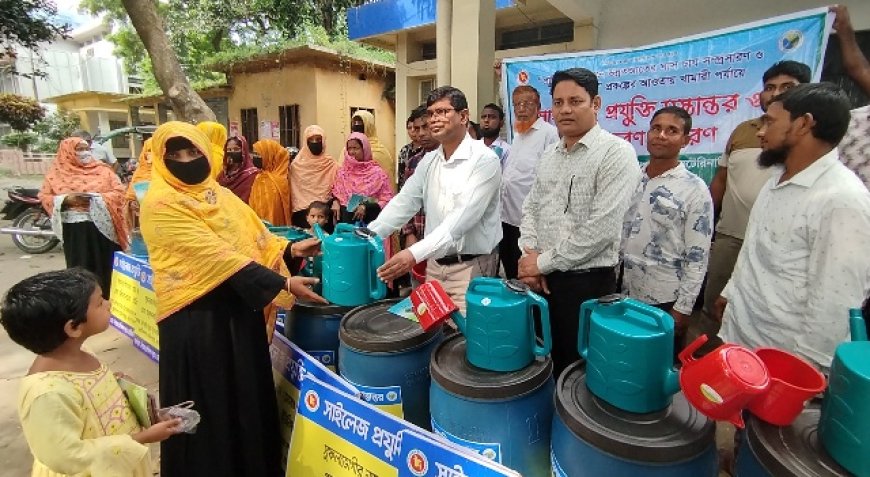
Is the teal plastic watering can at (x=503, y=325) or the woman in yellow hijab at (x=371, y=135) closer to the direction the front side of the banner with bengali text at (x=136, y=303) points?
the teal plastic watering can

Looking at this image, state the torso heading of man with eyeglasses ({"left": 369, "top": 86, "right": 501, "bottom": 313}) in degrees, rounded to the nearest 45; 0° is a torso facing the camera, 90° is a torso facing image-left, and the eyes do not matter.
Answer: approximately 45°

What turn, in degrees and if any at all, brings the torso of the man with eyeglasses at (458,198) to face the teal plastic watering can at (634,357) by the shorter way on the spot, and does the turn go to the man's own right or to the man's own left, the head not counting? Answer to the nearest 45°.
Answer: approximately 45° to the man's own left

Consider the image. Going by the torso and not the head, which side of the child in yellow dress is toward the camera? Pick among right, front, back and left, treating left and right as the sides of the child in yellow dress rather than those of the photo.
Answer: right

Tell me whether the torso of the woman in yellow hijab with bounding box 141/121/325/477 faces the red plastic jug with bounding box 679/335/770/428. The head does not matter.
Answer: yes

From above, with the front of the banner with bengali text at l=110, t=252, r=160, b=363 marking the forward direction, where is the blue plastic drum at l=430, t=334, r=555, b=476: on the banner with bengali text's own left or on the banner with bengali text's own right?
on the banner with bengali text's own left

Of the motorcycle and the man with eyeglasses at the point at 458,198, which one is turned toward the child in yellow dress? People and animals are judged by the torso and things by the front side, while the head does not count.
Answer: the man with eyeglasses

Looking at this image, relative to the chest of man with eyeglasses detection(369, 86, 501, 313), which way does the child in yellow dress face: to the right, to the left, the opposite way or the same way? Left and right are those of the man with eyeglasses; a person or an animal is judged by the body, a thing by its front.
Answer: the opposite way

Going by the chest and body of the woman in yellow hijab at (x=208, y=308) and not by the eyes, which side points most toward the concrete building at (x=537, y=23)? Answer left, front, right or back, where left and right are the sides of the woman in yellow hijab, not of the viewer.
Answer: left

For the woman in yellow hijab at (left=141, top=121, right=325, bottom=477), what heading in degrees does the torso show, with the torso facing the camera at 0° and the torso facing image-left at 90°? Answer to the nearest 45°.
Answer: approximately 315°
